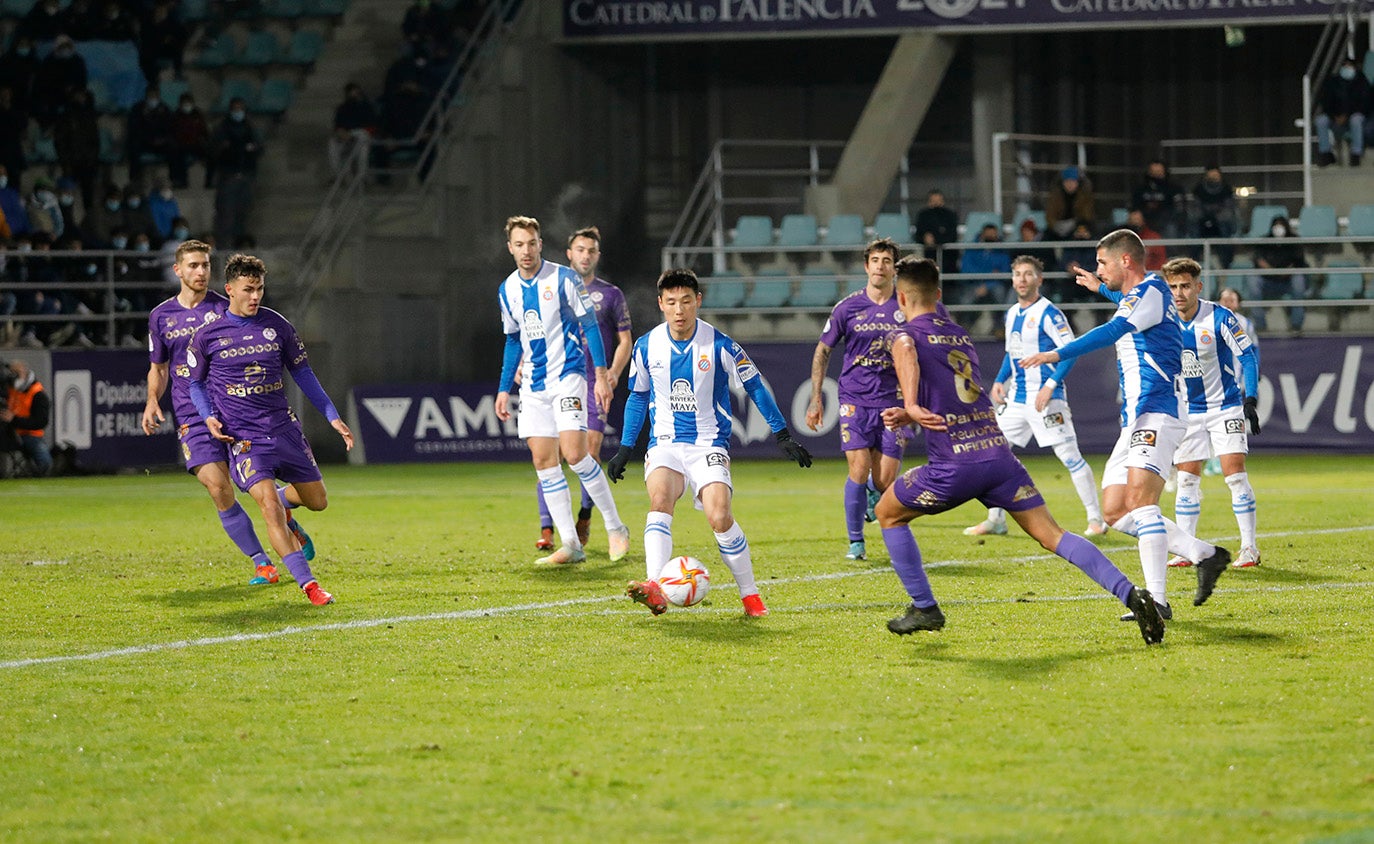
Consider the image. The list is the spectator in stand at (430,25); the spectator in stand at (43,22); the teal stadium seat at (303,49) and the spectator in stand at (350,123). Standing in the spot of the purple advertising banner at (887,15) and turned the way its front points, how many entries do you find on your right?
4

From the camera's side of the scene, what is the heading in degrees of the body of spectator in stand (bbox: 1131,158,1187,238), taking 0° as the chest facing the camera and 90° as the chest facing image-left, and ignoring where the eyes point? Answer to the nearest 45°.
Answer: approximately 0°

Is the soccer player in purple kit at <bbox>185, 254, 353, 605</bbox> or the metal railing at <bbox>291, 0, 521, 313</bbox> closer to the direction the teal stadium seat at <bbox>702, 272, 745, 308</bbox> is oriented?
the soccer player in purple kit

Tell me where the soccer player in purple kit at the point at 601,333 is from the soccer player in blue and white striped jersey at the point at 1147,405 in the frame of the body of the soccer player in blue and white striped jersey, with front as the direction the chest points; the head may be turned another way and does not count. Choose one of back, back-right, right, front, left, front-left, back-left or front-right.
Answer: front-right

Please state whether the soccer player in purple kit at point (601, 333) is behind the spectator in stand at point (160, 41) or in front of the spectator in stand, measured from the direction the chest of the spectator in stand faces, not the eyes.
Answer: in front

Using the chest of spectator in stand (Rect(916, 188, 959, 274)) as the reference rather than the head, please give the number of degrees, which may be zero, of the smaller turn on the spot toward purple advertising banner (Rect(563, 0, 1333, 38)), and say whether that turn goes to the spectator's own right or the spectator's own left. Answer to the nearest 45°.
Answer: approximately 180°

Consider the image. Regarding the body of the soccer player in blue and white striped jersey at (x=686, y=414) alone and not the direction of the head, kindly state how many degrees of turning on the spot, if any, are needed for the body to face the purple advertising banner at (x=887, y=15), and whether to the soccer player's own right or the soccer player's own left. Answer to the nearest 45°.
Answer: approximately 180°
